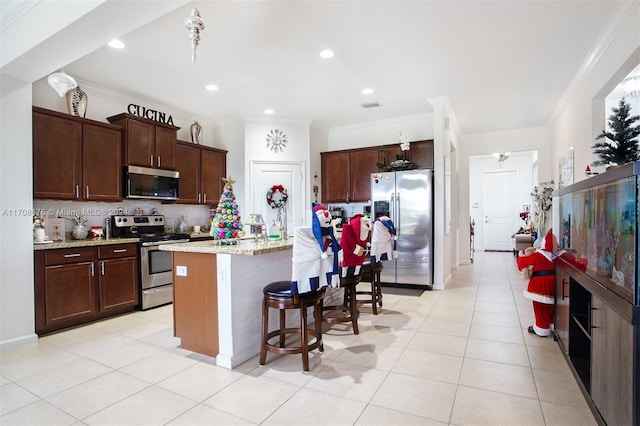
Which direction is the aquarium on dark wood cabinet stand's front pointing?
to the viewer's left

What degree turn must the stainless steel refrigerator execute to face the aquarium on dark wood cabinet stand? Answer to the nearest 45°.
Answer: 0° — it already faces it

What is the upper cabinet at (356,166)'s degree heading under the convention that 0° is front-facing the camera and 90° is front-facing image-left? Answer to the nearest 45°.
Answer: approximately 0°

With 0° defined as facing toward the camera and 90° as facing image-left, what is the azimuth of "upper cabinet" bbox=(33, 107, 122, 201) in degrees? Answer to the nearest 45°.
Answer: approximately 315°

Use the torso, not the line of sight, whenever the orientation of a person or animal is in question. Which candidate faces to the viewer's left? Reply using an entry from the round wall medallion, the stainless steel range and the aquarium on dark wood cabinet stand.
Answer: the aquarium on dark wood cabinet stand

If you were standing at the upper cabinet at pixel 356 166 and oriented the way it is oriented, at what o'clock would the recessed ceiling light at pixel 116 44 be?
The recessed ceiling light is roughly at 1 o'clock from the upper cabinet.

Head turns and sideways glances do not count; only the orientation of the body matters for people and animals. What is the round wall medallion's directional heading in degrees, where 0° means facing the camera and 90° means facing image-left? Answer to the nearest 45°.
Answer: approximately 0°

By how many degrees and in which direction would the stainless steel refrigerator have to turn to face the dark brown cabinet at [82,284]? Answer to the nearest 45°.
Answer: approximately 45° to its right
